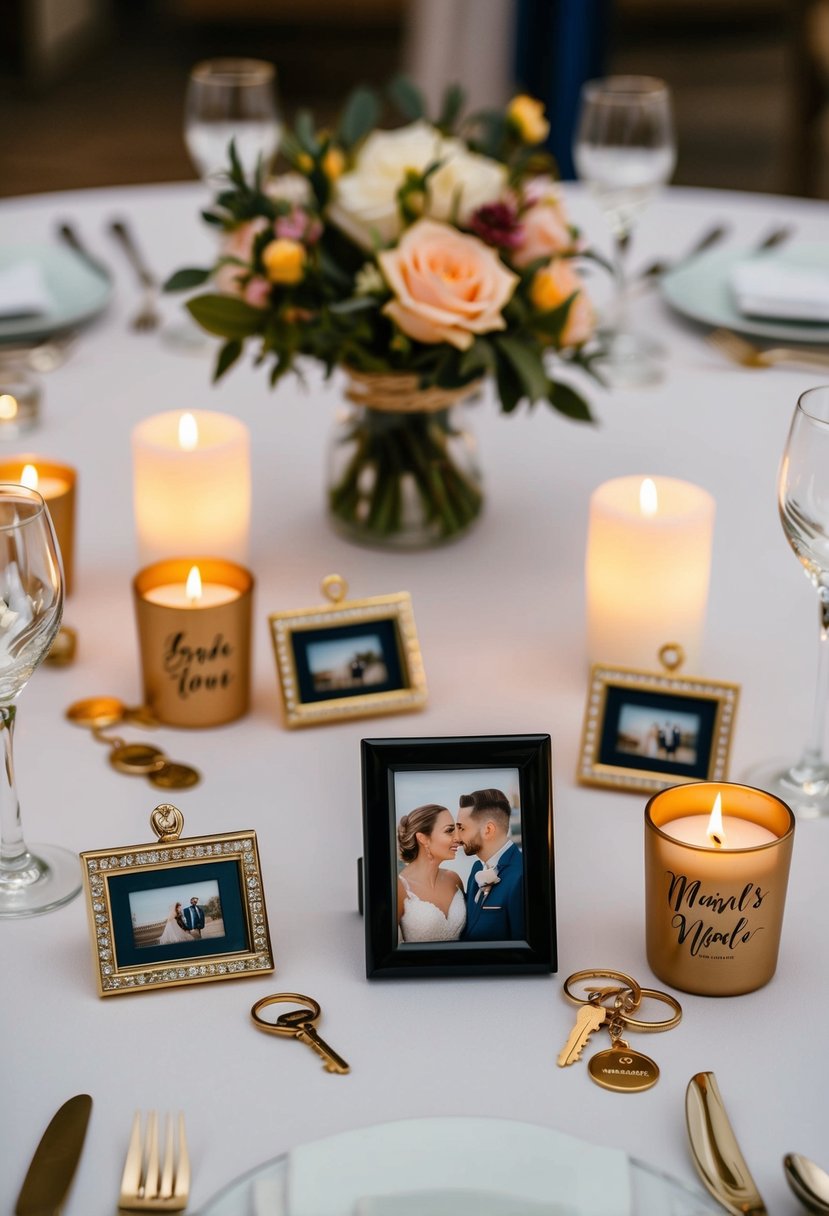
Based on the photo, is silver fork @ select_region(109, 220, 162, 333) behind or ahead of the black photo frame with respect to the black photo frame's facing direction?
behind

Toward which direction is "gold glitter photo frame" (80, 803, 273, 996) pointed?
toward the camera

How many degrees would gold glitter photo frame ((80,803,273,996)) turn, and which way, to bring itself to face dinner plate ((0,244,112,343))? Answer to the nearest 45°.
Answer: approximately 180°

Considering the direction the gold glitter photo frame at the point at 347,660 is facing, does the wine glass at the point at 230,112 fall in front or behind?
behind

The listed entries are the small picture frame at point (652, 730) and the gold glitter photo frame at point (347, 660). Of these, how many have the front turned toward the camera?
2

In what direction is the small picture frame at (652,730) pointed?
toward the camera

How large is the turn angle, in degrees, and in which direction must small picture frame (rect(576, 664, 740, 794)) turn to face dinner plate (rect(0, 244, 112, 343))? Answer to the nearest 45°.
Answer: approximately 135° to its right
